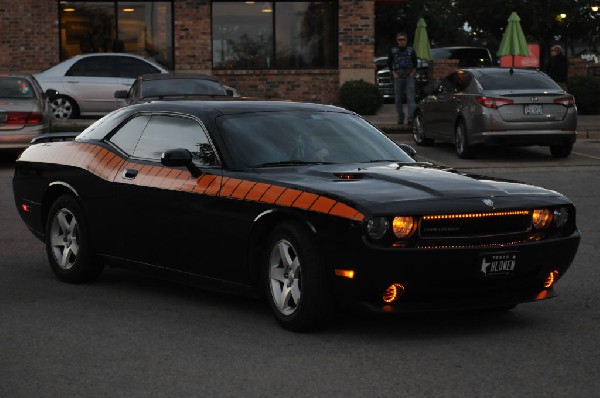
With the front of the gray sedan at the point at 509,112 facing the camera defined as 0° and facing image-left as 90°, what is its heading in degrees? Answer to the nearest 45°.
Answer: approximately 135°

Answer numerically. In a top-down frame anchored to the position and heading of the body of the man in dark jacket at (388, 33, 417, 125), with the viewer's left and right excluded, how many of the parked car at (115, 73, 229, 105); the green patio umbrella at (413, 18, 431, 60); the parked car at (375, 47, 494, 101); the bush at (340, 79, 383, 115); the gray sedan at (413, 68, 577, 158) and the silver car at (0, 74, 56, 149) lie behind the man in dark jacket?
3

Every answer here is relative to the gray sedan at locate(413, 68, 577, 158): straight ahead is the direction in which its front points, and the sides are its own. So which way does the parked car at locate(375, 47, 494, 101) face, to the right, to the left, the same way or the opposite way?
to the left

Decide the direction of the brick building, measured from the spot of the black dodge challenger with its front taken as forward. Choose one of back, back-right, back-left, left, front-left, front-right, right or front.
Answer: back-left

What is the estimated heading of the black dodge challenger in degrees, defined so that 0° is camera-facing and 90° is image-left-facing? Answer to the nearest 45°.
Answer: approximately 315°

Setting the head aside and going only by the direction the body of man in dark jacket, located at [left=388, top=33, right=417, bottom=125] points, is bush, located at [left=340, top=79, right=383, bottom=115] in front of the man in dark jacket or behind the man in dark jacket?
behind

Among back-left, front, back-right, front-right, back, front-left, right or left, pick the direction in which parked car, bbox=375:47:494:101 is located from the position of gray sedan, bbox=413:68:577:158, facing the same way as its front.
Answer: front-right

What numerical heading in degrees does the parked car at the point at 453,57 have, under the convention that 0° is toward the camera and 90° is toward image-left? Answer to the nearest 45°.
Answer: approximately 45°

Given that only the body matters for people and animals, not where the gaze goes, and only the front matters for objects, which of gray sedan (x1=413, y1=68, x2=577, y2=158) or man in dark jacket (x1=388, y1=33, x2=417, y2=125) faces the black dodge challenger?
the man in dark jacket

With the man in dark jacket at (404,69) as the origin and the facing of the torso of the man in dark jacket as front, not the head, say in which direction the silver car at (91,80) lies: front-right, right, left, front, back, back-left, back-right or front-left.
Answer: right

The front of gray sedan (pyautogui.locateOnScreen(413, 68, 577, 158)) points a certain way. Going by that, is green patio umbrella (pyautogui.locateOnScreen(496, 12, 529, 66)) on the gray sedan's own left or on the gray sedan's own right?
on the gray sedan's own right

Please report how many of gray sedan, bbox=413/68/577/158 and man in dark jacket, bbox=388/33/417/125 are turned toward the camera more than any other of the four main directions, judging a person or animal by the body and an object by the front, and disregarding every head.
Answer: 1

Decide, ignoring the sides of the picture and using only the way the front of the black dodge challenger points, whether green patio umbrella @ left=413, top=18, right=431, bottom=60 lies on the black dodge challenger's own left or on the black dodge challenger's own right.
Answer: on the black dodge challenger's own left
